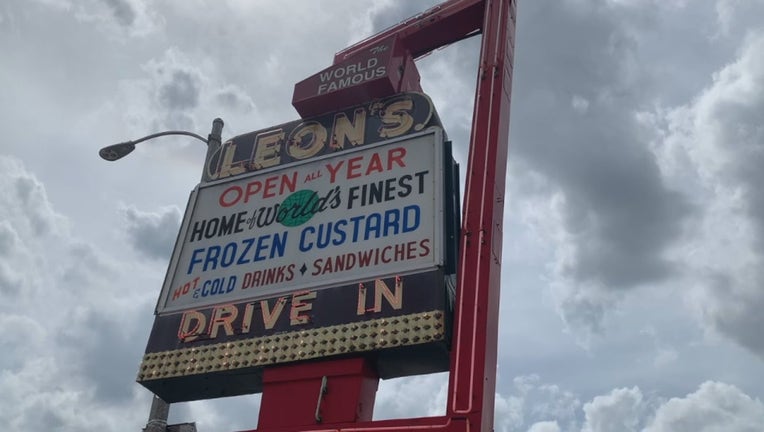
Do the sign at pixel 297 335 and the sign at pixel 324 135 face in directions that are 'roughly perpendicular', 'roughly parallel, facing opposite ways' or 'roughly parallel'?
roughly parallel

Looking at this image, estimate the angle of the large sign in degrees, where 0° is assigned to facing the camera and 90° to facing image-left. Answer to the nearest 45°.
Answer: approximately 45°

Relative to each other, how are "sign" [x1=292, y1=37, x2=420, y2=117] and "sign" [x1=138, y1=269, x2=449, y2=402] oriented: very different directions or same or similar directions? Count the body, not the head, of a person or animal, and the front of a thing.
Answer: same or similar directions

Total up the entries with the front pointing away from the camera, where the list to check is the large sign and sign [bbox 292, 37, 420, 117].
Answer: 0

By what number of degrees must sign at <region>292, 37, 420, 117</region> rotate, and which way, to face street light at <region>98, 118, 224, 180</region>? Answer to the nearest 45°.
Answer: approximately 45° to its right
